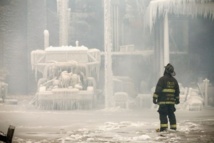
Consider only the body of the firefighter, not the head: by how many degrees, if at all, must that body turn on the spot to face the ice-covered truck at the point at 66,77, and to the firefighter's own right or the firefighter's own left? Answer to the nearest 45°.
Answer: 0° — they already face it

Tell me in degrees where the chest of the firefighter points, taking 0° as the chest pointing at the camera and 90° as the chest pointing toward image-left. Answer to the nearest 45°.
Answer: approximately 135°
